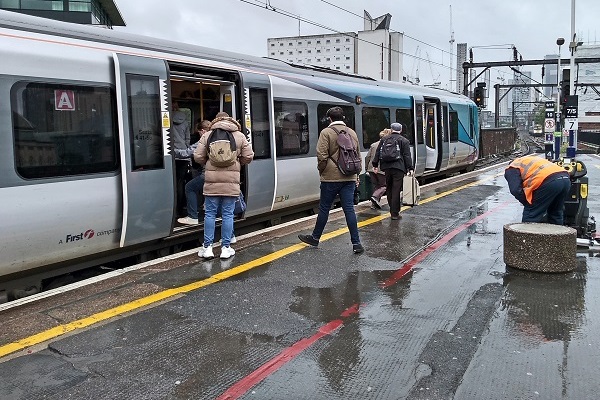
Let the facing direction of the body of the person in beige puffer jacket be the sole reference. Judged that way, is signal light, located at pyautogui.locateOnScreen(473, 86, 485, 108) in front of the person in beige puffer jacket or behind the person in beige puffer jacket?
in front

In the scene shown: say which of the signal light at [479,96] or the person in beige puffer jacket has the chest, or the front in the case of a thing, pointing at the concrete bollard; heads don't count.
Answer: the signal light

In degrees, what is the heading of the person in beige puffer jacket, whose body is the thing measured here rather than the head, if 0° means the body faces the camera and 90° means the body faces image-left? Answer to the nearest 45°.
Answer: approximately 180°

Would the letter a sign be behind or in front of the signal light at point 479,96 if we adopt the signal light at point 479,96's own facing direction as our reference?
in front

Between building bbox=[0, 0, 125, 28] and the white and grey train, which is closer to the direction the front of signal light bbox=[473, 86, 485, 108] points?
the white and grey train

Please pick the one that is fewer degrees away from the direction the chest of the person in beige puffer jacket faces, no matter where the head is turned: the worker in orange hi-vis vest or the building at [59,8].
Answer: the building

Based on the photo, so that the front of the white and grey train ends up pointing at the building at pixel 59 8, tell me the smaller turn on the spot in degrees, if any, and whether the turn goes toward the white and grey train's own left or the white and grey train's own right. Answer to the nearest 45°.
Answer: approximately 45° to the white and grey train's own left

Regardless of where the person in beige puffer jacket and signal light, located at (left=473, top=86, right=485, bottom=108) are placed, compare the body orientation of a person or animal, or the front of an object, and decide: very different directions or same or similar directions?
very different directions

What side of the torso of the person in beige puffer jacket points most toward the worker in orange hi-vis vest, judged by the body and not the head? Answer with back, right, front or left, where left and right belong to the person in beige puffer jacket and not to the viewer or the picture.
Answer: right

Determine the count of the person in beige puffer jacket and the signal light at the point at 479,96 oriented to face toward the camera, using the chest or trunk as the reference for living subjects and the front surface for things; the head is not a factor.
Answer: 1

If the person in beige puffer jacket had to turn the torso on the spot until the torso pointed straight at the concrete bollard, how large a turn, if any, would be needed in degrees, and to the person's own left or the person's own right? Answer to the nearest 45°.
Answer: approximately 90° to the person's own right

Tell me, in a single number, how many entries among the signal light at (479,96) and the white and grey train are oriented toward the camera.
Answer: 1

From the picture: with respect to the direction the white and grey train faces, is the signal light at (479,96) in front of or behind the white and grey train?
in front

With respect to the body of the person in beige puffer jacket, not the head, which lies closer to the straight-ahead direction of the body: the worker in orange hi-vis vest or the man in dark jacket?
the man in dark jacket

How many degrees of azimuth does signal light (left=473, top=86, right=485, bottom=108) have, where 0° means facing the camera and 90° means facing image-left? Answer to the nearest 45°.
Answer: approximately 0°

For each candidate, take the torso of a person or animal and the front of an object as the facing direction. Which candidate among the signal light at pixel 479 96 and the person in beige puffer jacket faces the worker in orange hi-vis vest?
the signal light
